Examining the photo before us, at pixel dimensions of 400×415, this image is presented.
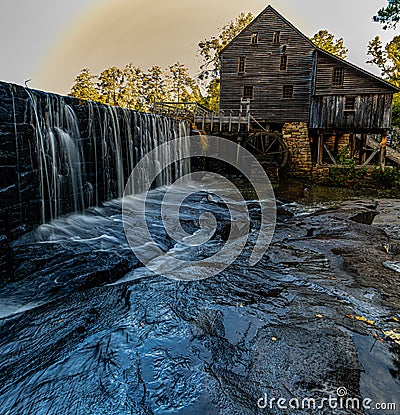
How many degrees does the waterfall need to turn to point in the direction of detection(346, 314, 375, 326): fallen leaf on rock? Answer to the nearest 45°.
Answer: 0° — it already faces it

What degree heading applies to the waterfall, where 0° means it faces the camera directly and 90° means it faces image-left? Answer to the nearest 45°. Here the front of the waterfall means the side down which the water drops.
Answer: approximately 315°

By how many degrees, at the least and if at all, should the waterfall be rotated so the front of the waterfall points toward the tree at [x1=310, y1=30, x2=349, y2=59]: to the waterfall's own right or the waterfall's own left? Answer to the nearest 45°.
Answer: approximately 90° to the waterfall's own left

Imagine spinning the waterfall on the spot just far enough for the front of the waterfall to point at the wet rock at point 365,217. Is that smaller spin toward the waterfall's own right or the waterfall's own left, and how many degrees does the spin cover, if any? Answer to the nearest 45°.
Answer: approximately 45° to the waterfall's own left

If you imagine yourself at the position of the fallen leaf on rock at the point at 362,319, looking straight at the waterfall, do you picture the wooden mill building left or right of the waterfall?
right

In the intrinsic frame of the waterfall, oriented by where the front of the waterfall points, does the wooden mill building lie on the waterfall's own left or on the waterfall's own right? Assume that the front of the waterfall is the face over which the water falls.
on the waterfall's own left

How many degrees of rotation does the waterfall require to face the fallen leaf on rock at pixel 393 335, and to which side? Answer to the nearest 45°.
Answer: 0° — it already faces it

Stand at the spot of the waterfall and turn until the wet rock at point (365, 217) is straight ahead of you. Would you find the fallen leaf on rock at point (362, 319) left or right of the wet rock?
right

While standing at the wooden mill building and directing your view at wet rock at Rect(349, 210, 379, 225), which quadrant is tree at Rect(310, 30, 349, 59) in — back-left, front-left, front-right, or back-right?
back-left
